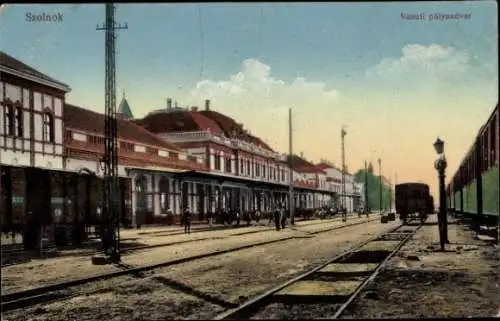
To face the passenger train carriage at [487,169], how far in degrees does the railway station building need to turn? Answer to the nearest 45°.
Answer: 0° — it already faces it

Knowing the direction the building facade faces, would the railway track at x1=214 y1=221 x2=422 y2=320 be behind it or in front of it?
in front

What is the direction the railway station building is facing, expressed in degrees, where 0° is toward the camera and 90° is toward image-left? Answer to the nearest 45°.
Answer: approximately 315°

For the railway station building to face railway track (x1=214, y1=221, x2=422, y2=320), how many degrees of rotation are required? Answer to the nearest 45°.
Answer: approximately 45° to its right

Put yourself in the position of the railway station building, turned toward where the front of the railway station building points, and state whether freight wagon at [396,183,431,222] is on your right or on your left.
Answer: on your left

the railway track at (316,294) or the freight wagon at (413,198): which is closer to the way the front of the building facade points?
the railway track

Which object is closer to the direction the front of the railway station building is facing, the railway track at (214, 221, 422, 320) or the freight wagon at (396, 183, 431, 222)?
the railway track

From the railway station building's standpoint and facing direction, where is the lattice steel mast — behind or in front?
in front

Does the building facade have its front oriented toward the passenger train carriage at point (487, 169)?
yes
